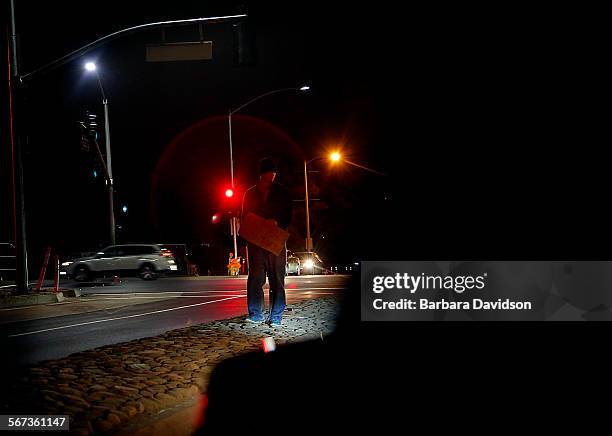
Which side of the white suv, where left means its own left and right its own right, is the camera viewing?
left

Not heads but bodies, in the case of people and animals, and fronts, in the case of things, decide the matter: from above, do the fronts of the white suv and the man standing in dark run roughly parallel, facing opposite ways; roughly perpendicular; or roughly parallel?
roughly perpendicular
